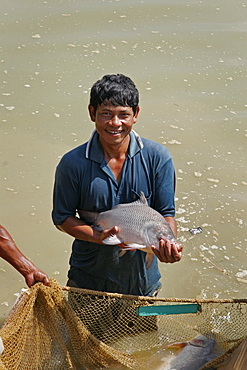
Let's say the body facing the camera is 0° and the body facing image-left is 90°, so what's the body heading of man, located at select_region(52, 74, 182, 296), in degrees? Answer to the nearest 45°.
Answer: approximately 0°
